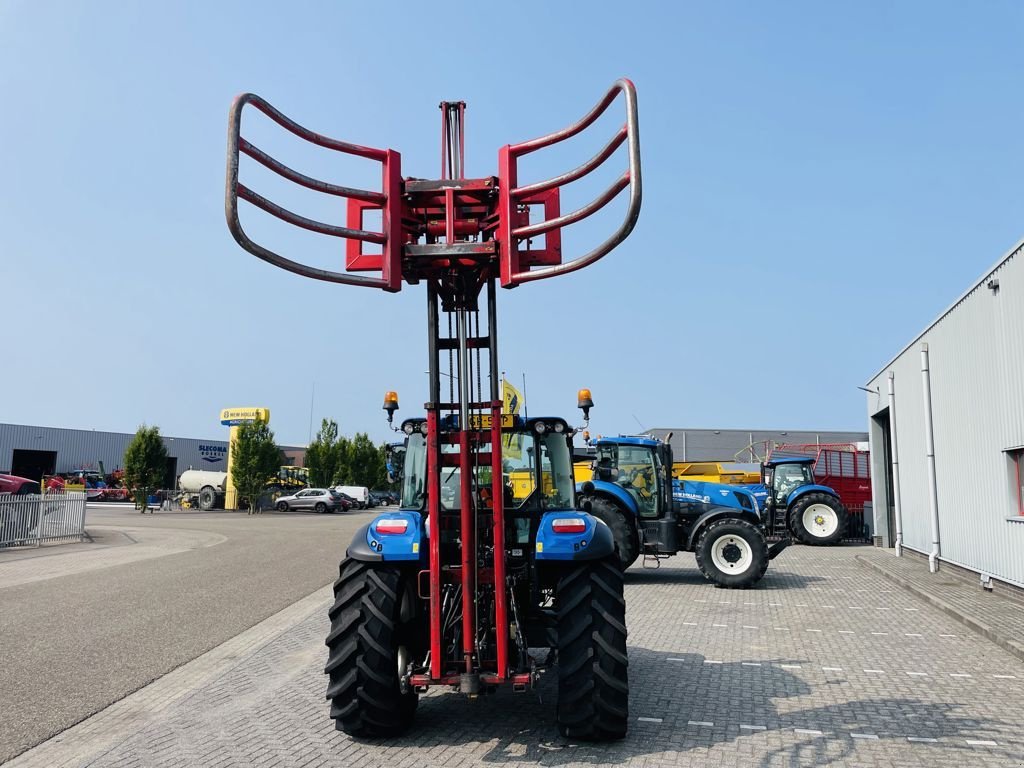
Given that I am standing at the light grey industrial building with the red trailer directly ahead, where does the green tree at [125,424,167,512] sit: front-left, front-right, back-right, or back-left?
front-left

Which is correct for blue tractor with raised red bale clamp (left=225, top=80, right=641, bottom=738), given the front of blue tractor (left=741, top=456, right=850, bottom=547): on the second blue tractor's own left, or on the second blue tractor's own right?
on the second blue tractor's own left

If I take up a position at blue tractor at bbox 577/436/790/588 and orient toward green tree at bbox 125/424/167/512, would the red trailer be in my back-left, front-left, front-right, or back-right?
front-right

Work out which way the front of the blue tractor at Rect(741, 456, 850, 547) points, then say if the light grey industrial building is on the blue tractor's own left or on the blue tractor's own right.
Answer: on the blue tractor's own left

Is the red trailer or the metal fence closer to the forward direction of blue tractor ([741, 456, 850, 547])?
the metal fence

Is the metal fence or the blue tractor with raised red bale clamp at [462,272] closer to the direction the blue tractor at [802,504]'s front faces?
the metal fence

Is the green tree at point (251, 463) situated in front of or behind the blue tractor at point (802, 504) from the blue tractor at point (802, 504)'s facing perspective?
in front

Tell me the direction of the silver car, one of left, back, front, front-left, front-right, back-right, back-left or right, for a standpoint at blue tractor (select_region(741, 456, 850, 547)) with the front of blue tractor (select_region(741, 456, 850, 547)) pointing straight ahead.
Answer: front-right

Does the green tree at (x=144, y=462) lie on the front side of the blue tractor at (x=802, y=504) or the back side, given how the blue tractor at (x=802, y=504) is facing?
on the front side

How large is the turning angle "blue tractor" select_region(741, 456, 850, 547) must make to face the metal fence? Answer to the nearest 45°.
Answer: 0° — it already faces it

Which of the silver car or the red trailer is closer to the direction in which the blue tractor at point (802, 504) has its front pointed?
the silver car

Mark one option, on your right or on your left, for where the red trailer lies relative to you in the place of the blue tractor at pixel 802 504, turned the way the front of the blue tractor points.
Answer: on your right

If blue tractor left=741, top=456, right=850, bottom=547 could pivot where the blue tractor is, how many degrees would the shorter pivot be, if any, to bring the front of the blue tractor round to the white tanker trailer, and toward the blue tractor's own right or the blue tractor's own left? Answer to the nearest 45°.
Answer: approximately 45° to the blue tractor's own right

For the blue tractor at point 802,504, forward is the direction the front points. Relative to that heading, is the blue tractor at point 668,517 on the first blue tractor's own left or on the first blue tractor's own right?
on the first blue tractor's own left

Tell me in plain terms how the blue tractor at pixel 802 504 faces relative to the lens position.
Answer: facing to the left of the viewer
